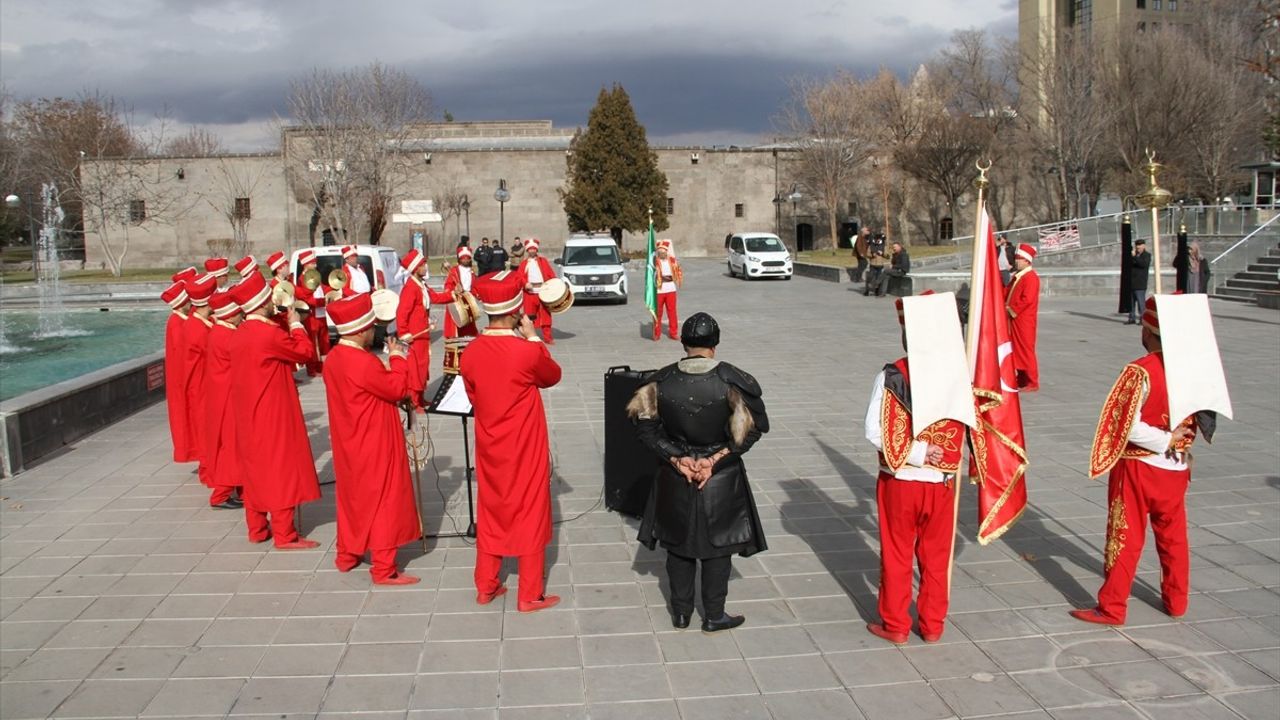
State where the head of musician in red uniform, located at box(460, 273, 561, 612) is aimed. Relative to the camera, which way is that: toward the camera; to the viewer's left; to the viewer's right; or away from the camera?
away from the camera

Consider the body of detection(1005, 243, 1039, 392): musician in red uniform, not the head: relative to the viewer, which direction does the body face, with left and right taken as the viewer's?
facing to the left of the viewer

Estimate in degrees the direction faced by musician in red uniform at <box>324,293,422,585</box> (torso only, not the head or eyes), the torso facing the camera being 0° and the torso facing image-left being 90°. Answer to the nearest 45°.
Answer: approximately 225°

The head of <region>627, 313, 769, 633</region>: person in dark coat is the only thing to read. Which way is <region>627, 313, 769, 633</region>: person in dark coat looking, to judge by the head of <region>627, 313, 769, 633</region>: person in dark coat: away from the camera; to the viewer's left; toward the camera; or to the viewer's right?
away from the camera

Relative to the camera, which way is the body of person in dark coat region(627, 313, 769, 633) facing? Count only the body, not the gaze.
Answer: away from the camera

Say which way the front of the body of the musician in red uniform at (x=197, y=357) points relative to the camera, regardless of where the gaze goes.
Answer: to the viewer's right

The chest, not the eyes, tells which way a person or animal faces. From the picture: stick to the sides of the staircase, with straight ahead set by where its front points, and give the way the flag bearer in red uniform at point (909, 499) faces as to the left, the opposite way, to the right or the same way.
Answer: to the right

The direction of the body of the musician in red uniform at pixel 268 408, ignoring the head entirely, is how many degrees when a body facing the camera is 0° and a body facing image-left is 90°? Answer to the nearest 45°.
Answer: approximately 225°

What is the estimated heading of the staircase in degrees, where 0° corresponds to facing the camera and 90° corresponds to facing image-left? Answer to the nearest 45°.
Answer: approximately 45°

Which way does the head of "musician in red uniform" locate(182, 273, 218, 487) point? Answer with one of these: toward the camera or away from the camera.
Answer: away from the camera
